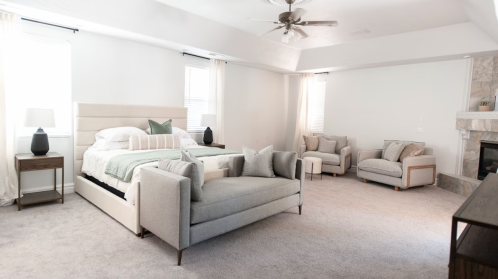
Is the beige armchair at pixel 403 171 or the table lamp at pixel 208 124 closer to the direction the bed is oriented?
the beige armchair

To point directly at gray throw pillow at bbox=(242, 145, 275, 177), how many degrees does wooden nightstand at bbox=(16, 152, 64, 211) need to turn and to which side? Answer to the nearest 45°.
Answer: approximately 45° to its left

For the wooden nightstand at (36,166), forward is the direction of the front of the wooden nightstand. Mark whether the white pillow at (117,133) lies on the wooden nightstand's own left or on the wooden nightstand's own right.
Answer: on the wooden nightstand's own left

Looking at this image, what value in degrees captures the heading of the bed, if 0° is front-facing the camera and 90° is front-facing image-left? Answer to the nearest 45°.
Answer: approximately 315°

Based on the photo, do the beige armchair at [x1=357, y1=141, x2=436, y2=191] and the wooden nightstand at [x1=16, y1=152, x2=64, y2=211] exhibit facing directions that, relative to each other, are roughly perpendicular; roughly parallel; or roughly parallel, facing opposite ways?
roughly perpendicular
